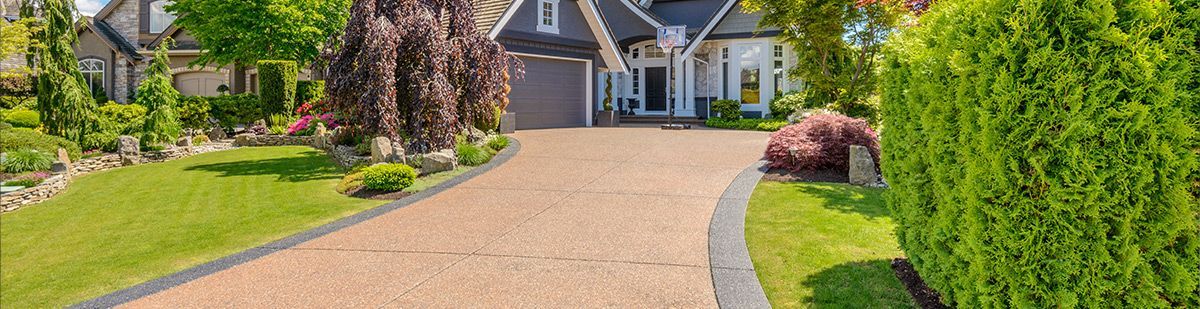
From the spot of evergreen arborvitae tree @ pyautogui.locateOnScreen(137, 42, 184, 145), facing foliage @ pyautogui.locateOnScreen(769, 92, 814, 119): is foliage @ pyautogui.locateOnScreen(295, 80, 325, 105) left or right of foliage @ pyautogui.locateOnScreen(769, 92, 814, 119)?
left

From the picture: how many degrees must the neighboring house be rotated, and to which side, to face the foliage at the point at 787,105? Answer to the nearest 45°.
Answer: approximately 45° to its left

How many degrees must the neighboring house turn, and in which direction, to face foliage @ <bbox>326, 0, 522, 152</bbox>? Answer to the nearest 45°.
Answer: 0° — it already faces it

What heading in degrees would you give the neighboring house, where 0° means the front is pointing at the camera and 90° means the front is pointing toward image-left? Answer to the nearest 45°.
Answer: approximately 0°

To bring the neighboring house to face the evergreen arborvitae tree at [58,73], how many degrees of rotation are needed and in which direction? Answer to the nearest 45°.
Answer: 0° — it already faces it

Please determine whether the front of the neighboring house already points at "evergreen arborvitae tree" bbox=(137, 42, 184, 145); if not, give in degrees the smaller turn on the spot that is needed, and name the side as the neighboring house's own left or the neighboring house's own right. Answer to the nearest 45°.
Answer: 0° — it already faces it
